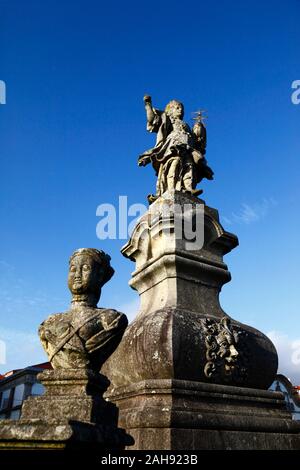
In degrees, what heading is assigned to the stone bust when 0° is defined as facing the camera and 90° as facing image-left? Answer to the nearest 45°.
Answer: approximately 45°
